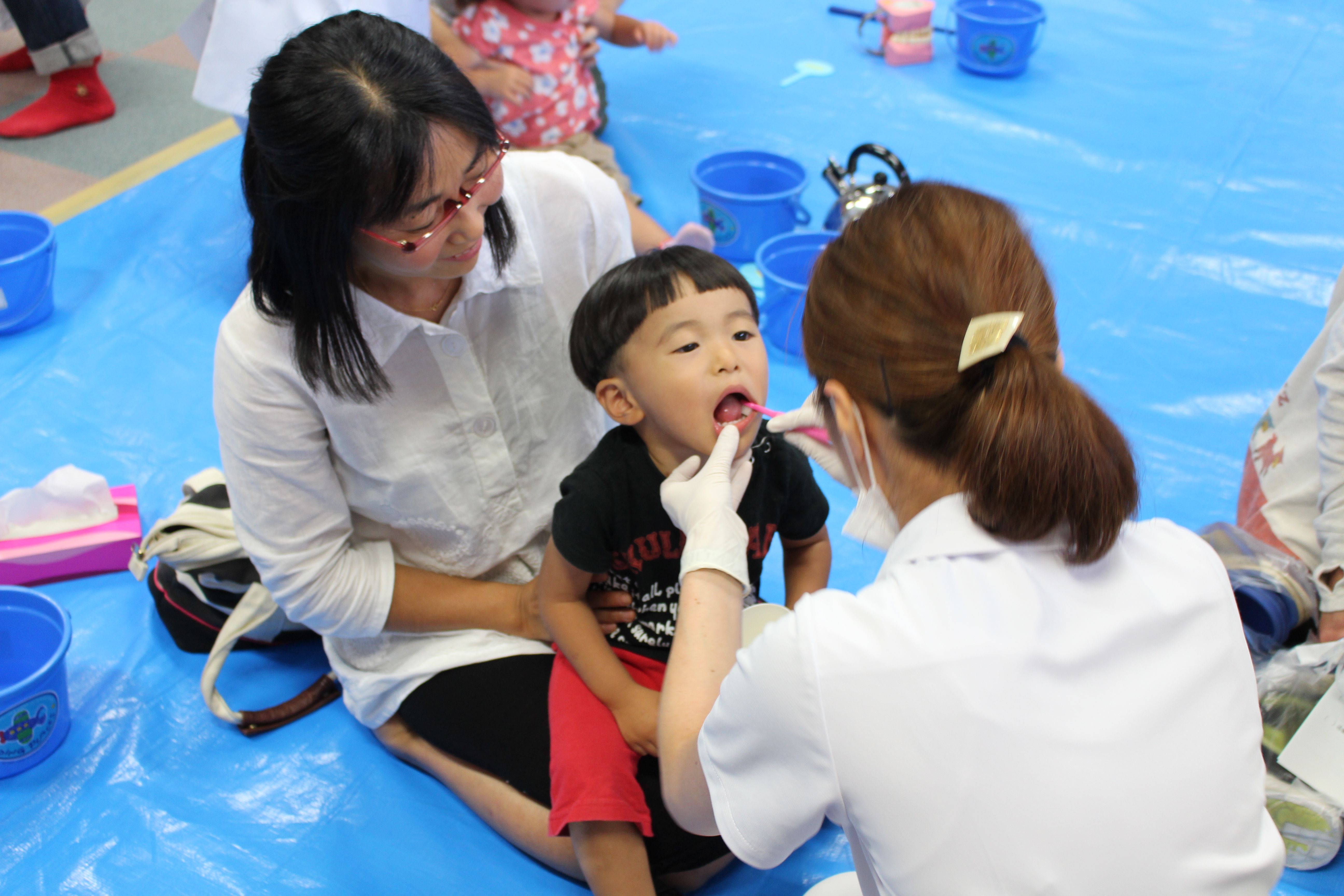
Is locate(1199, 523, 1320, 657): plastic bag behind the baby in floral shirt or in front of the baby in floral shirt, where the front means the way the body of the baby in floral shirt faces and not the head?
in front

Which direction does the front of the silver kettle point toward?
to the viewer's left

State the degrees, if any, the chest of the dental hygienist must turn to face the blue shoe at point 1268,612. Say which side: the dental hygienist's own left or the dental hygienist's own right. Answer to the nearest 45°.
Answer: approximately 90° to the dental hygienist's own right

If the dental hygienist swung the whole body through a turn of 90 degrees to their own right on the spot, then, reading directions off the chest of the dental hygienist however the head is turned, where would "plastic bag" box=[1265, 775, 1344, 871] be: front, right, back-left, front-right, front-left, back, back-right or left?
front

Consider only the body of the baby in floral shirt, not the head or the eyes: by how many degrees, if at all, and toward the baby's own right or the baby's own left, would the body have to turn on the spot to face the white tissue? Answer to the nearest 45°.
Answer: approximately 90° to the baby's own right

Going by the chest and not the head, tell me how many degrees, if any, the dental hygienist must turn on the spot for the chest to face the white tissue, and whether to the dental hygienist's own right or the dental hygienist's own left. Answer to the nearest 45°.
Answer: approximately 45° to the dental hygienist's own left

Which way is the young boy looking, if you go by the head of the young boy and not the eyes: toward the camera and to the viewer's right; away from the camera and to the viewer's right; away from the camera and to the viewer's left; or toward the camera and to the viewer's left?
toward the camera and to the viewer's right

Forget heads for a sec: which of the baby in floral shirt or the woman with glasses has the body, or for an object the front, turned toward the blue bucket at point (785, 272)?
the baby in floral shirt

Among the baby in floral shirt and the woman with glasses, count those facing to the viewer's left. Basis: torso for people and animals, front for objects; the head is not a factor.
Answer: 0

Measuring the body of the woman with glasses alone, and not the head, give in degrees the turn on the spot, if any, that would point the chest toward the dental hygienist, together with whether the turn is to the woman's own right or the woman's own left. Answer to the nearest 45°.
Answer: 0° — they already face them

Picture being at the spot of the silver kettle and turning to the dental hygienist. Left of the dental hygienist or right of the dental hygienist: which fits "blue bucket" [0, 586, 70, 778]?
right

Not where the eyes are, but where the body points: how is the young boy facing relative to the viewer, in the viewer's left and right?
facing the viewer and to the right of the viewer

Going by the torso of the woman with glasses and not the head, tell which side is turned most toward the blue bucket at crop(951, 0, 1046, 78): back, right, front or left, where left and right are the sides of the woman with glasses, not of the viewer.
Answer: left

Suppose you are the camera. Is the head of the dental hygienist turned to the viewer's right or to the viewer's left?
to the viewer's left

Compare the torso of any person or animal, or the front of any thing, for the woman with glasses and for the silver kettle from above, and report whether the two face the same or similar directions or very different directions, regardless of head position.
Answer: very different directions

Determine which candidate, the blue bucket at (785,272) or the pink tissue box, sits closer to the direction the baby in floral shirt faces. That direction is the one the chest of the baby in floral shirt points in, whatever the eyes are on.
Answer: the blue bucket
